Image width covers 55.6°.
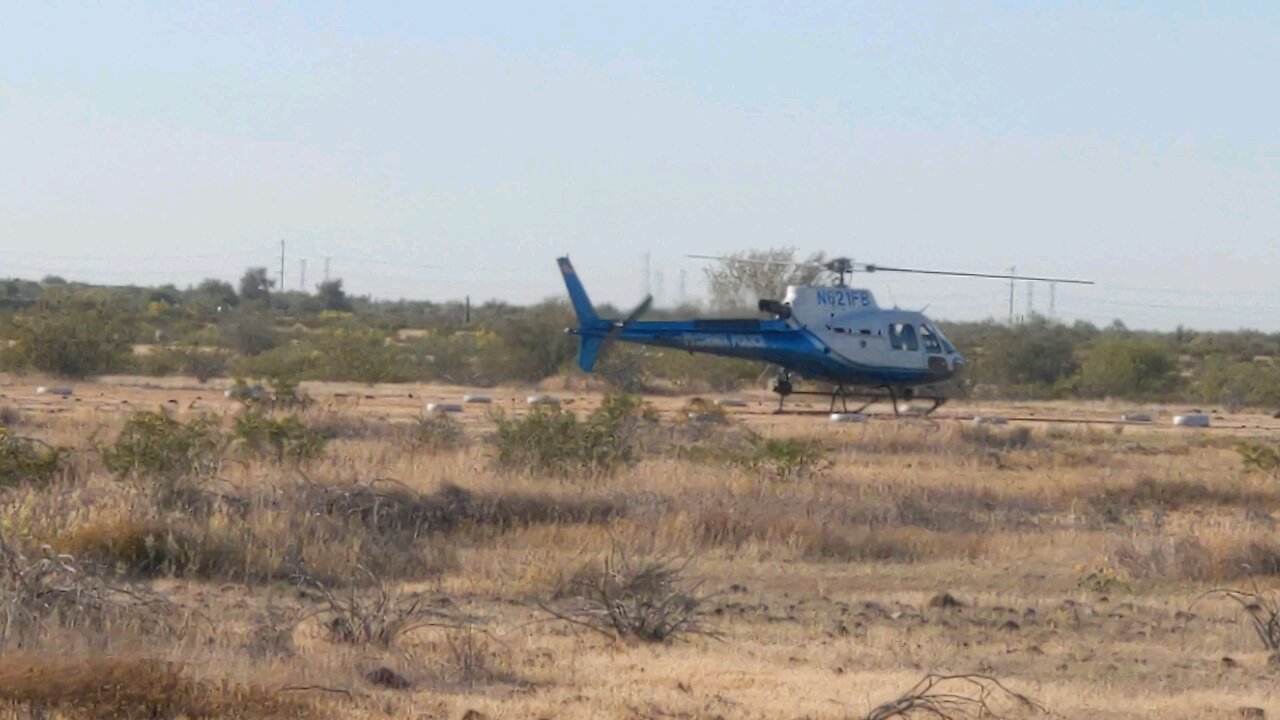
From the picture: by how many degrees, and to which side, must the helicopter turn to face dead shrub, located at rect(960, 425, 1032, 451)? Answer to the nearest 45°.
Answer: approximately 45° to its right

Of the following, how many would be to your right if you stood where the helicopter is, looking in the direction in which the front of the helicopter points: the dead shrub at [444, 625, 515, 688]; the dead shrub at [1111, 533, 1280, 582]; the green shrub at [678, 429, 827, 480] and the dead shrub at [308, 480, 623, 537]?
4

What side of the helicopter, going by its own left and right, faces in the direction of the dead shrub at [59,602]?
right

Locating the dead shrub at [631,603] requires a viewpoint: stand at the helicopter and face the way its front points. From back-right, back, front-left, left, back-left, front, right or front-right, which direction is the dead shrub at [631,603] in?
right

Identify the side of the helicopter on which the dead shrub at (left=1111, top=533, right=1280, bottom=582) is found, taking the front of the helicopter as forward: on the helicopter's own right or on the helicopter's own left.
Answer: on the helicopter's own right

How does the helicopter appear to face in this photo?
to the viewer's right

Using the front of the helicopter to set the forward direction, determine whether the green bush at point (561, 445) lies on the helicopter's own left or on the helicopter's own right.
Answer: on the helicopter's own right

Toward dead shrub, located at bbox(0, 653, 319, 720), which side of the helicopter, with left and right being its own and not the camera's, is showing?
right

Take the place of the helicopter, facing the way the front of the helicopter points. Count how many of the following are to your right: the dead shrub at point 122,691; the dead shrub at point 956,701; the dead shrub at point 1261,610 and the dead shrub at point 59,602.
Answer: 4

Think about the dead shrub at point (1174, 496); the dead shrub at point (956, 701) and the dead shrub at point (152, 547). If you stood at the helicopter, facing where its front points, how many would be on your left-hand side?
0

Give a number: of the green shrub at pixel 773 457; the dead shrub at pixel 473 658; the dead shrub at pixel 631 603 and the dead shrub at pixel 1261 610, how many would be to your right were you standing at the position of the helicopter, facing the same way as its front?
4

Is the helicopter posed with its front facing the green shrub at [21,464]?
no

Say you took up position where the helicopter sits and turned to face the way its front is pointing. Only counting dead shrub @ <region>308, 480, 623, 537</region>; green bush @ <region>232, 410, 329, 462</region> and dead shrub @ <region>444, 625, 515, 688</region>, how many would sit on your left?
0

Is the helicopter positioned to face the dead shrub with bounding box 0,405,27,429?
no

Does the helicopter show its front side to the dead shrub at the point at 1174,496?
no

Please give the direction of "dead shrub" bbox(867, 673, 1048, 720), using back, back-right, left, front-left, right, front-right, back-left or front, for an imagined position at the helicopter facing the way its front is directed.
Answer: right
